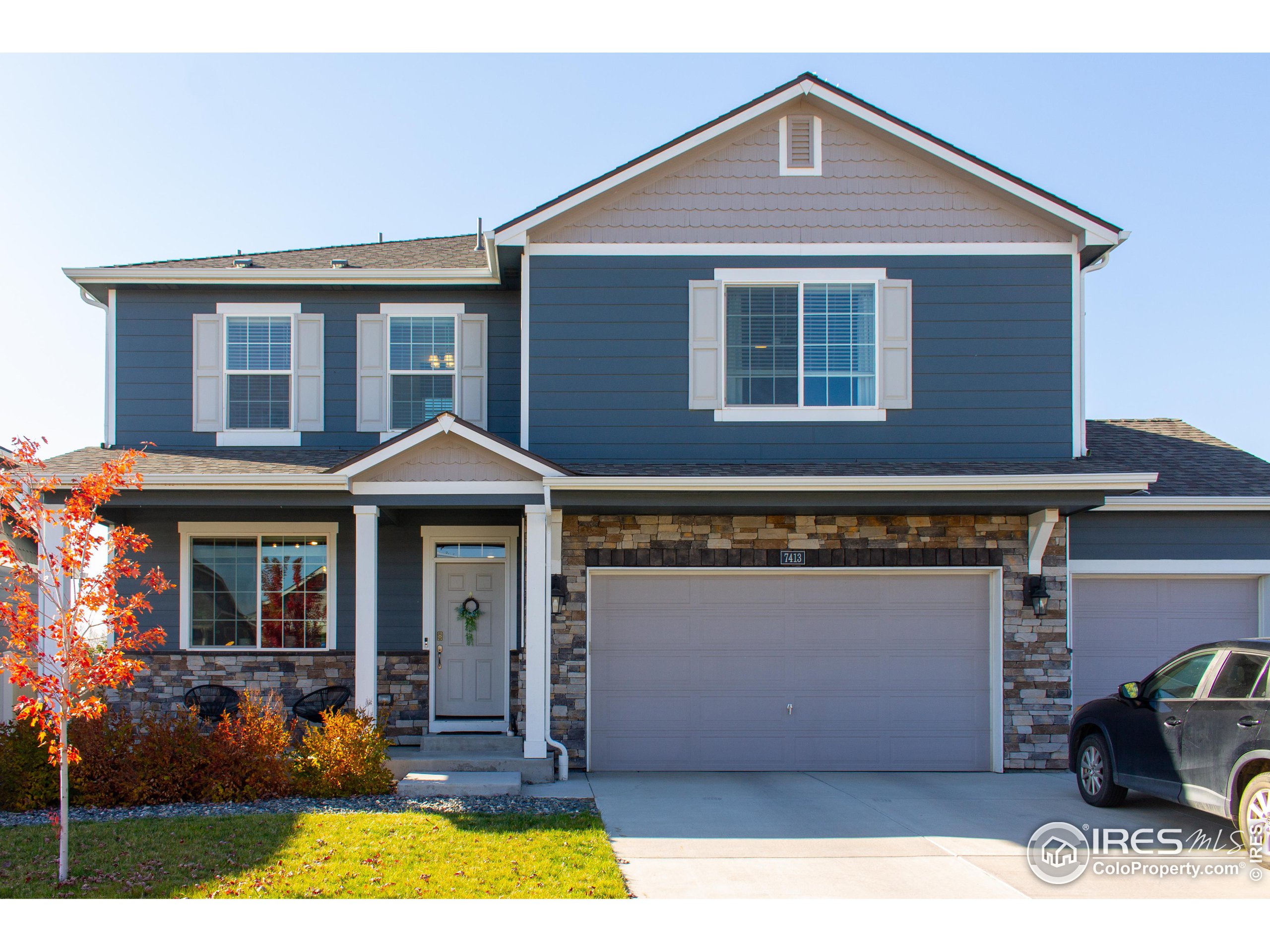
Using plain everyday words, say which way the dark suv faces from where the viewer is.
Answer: facing away from the viewer and to the left of the viewer

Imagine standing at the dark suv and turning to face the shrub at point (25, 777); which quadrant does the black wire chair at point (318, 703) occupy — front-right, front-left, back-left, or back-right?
front-right

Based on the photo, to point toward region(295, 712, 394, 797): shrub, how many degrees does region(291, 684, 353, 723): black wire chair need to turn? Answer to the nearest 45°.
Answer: approximately 45° to its left

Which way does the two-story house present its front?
toward the camera

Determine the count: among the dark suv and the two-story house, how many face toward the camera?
1

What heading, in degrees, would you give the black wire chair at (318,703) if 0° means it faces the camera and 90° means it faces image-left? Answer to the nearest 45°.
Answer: approximately 45°

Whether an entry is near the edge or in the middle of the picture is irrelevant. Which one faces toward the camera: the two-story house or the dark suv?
the two-story house

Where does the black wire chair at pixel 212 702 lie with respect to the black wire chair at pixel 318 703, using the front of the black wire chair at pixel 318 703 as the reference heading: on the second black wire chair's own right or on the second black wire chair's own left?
on the second black wire chair's own right

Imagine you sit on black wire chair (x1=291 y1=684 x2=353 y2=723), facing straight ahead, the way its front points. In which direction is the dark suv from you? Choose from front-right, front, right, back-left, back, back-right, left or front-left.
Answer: left

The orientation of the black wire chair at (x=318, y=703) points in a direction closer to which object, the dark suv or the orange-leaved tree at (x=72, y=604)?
the orange-leaved tree
